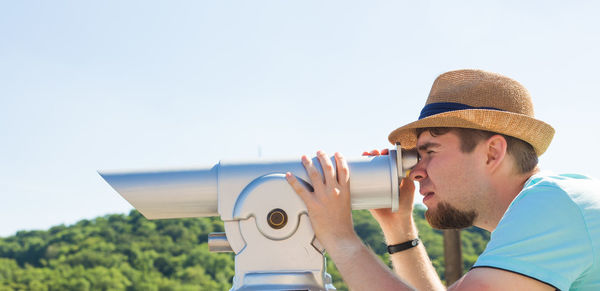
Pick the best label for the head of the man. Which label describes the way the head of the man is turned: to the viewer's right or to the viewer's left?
to the viewer's left

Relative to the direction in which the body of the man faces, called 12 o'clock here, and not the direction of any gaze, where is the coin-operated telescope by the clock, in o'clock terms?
The coin-operated telescope is roughly at 11 o'clock from the man.

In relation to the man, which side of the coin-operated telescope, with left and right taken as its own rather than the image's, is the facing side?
back

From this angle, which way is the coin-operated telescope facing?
to the viewer's left

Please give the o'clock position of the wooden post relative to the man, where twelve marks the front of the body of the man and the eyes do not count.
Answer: The wooden post is roughly at 3 o'clock from the man.

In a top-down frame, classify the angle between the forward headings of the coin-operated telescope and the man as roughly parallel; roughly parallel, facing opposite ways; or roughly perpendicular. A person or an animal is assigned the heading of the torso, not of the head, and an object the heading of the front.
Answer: roughly parallel

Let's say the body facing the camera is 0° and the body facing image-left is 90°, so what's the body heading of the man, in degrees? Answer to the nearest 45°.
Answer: approximately 90°
